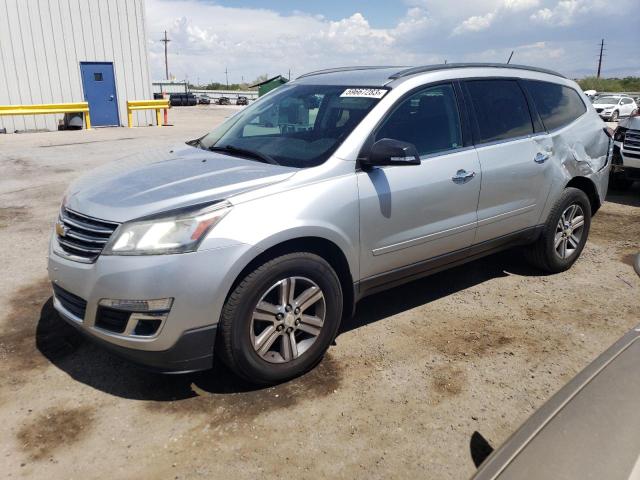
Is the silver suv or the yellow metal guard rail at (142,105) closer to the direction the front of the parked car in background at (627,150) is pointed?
the silver suv

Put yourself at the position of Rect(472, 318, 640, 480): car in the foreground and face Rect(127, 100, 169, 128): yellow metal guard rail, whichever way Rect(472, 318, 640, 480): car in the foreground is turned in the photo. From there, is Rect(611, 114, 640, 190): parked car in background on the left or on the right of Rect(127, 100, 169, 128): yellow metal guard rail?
right

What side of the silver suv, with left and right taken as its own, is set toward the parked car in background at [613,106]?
back

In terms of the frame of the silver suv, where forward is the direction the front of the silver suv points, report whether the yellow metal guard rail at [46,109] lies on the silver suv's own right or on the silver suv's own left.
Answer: on the silver suv's own right

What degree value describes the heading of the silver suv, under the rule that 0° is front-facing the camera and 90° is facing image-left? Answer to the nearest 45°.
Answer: approximately 45°

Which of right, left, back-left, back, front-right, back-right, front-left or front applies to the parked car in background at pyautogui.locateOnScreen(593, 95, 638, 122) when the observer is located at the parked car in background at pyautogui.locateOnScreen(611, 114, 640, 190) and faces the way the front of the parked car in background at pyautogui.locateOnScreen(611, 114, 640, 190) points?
back-right

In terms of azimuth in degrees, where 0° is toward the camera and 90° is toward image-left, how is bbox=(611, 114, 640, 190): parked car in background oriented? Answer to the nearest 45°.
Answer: approximately 45°
